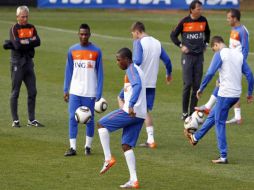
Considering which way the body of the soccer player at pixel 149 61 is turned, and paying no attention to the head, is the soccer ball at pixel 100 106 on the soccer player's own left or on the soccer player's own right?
on the soccer player's own left

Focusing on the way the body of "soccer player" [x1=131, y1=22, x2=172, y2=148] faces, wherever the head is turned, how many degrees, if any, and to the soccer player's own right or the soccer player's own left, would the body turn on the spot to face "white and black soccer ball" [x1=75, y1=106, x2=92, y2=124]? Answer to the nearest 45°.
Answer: approximately 90° to the soccer player's own left

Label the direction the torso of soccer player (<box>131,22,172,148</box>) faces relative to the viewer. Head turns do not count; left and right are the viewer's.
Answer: facing away from the viewer and to the left of the viewer

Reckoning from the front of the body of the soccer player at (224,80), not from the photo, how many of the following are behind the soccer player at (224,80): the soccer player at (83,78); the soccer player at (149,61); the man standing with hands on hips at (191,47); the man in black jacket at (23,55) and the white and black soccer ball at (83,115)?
0

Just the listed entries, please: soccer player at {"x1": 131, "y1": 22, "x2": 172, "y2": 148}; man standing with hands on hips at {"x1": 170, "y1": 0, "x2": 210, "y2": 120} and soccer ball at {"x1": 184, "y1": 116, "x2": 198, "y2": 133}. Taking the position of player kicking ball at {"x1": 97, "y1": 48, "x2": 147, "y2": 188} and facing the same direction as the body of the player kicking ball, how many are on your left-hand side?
0

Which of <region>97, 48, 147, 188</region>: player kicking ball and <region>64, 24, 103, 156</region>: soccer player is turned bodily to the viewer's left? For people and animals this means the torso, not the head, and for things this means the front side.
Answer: the player kicking ball

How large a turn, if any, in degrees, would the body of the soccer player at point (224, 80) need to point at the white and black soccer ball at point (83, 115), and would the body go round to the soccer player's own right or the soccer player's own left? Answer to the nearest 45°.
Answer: approximately 45° to the soccer player's own left

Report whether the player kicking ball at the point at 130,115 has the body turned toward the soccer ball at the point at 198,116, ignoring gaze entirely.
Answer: no

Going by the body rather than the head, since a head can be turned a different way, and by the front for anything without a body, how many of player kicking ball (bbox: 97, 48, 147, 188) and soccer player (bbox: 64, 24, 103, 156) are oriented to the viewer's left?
1

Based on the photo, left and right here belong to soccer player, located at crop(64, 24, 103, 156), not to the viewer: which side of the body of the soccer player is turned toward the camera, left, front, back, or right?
front

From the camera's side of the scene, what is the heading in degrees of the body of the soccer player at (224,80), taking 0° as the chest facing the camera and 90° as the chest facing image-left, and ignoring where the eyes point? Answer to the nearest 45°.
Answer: approximately 135°

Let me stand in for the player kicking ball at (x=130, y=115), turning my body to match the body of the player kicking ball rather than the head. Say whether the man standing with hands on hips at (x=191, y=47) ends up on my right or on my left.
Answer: on my right

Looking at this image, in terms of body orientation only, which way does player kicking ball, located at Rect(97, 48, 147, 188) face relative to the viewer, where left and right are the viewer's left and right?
facing to the left of the viewer

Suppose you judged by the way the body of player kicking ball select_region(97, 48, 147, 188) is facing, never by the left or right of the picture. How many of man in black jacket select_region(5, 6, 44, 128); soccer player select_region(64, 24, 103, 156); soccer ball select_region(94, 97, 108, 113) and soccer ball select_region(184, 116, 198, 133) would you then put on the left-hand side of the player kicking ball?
0
